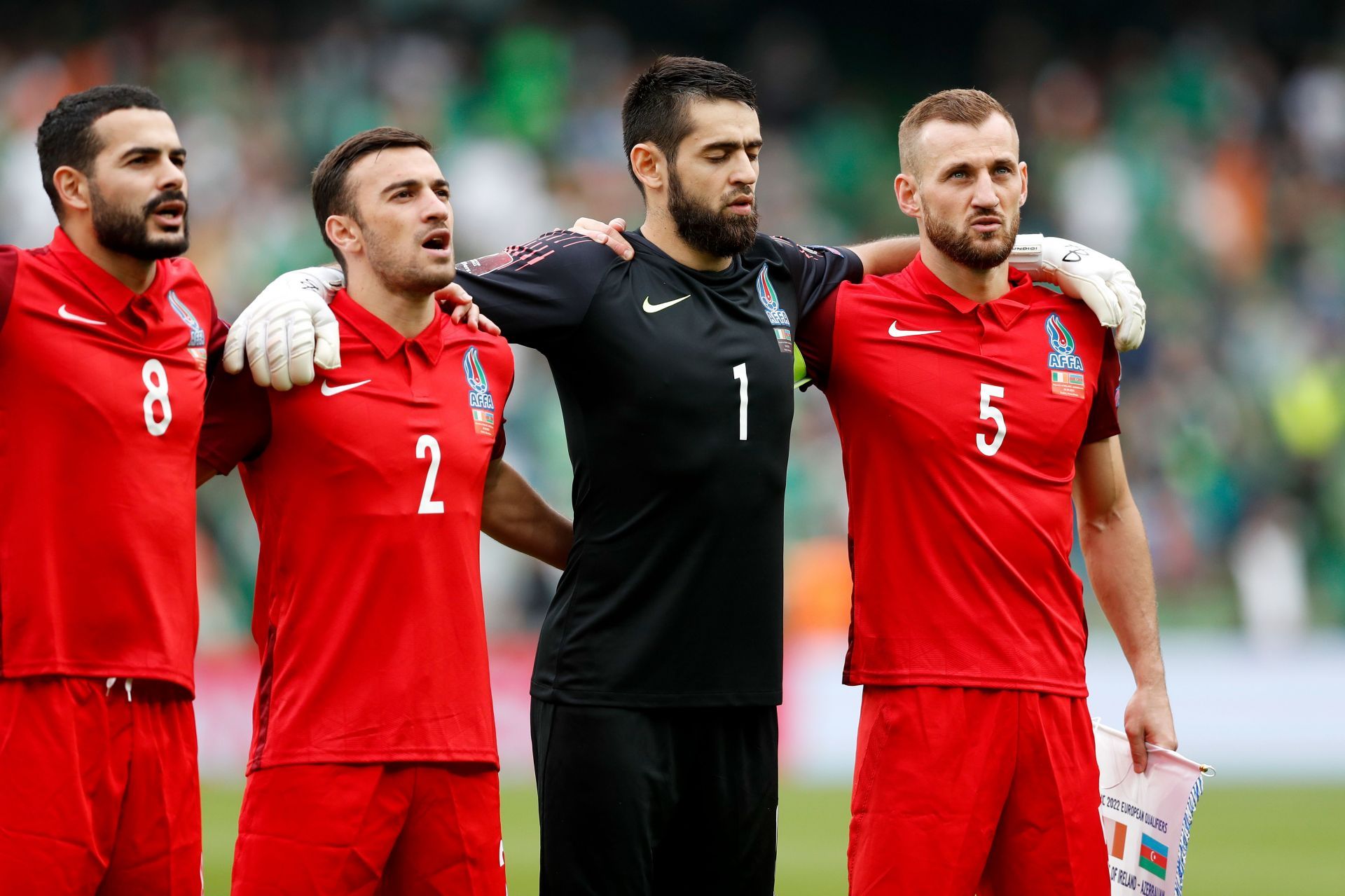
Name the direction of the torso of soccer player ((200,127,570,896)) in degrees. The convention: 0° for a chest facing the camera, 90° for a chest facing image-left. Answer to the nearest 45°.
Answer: approximately 315°

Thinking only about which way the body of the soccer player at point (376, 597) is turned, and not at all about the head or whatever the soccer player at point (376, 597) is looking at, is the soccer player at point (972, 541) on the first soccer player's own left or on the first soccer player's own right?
on the first soccer player's own left

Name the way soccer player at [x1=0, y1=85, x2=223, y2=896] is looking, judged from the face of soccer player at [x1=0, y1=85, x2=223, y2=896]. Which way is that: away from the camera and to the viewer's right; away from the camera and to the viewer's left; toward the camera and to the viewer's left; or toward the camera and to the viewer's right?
toward the camera and to the viewer's right

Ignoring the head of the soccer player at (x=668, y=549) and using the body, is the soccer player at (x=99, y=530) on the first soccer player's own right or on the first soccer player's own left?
on the first soccer player's own right

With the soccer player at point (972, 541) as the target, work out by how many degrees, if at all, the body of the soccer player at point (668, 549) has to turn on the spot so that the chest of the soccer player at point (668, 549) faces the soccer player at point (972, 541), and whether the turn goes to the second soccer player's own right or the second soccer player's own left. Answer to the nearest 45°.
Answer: approximately 45° to the second soccer player's own left
